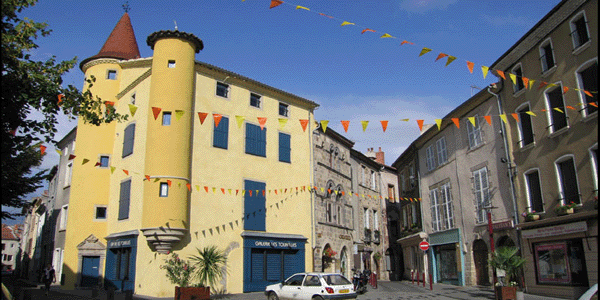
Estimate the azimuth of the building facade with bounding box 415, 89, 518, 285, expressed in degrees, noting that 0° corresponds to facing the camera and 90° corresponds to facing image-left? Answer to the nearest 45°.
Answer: approximately 45°

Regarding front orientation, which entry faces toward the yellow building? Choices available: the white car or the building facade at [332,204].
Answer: the white car

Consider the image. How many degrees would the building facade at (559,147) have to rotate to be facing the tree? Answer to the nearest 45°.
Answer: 0° — it already faces it

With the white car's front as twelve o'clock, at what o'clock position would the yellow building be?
The yellow building is roughly at 12 o'clock from the white car.

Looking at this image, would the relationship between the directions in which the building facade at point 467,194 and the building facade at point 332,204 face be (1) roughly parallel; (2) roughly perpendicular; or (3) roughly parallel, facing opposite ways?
roughly perpendicular
